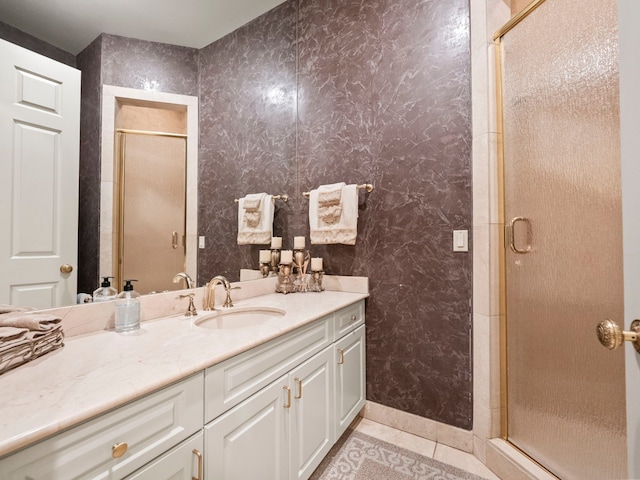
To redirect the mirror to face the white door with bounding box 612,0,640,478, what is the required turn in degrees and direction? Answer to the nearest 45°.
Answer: approximately 45° to its right

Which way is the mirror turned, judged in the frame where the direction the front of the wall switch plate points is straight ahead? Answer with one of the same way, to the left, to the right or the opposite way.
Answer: to the left

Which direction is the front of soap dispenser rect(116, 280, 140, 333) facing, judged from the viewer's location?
facing to the right of the viewer

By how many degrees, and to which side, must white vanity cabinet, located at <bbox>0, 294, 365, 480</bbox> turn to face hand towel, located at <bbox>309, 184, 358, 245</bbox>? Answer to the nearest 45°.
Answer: approximately 90° to its left

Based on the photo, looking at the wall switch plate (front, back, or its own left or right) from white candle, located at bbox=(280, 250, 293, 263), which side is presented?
right

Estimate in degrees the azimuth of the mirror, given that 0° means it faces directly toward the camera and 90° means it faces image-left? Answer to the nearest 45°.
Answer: approximately 315°

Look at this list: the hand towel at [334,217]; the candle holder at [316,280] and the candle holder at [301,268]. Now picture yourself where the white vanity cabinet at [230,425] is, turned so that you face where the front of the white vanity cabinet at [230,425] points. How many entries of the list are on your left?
3

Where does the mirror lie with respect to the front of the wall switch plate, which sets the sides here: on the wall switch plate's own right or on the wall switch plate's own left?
on the wall switch plate's own right

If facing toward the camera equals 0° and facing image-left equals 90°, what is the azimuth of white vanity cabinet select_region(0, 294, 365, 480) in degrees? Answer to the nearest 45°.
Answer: approximately 315°

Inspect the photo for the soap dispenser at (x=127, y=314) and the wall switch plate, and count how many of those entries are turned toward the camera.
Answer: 1
